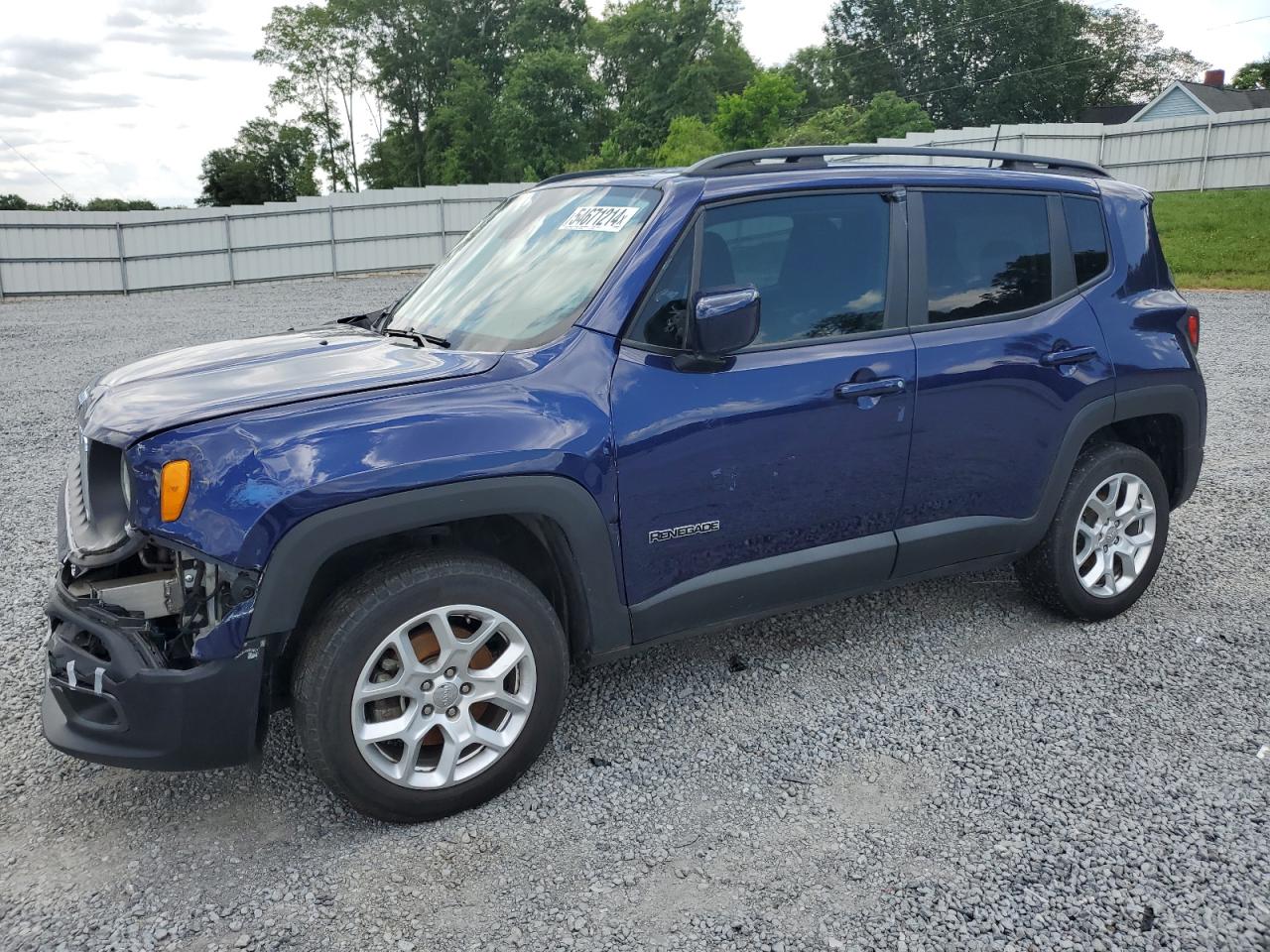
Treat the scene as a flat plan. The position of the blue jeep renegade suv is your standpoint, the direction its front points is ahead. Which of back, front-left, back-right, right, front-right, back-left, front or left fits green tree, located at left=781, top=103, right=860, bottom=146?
back-right

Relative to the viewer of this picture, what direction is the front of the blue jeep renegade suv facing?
facing the viewer and to the left of the viewer

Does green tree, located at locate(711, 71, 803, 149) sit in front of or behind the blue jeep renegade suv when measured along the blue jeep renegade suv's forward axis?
behind

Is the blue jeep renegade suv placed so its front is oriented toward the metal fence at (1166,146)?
no

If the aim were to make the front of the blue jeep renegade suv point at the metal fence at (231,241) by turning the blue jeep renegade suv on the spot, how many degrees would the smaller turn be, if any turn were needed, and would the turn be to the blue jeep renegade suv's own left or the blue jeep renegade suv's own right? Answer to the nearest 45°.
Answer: approximately 135° to the blue jeep renegade suv's own right

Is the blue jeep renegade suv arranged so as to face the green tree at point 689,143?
no

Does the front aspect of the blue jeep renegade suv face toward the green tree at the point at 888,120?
no

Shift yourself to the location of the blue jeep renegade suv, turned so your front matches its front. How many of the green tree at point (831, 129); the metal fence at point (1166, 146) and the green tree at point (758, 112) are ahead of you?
0
